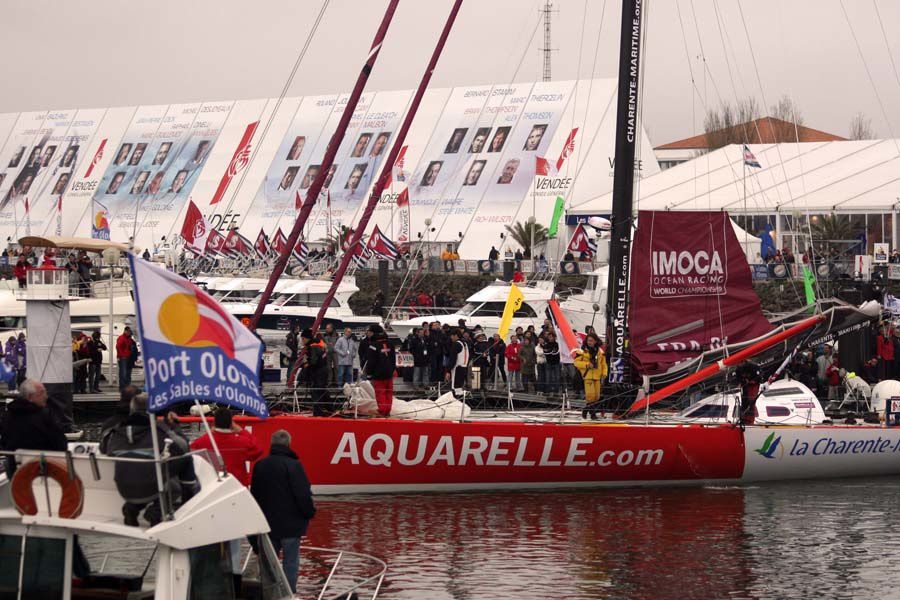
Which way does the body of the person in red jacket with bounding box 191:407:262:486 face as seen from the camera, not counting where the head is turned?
away from the camera

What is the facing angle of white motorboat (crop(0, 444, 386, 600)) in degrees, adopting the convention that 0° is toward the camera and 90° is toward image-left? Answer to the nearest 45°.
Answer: approximately 270°

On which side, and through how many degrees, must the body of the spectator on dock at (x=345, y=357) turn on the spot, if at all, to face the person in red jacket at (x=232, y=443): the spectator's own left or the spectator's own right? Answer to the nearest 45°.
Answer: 0° — they already face them

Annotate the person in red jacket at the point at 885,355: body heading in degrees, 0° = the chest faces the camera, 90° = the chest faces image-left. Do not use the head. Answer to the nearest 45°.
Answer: approximately 0°

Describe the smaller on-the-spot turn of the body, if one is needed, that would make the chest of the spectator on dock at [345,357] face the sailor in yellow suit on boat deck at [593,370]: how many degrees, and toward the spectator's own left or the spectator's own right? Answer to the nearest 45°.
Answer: approximately 45° to the spectator's own left

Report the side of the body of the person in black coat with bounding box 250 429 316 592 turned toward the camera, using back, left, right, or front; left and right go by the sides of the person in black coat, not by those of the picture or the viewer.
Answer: back

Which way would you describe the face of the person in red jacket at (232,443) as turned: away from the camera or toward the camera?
away from the camera

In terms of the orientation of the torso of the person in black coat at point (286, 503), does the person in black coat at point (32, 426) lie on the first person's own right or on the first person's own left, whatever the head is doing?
on the first person's own left

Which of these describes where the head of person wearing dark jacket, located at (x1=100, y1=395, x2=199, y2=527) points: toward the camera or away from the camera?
away from the camera

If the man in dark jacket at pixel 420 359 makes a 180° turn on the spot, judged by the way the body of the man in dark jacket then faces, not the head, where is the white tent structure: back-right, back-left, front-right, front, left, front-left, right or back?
front-right

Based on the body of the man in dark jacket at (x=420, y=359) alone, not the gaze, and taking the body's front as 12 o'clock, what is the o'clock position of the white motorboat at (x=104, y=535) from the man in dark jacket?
The white motorboat is roughly at 12 o'clock from the man in dark jacket.

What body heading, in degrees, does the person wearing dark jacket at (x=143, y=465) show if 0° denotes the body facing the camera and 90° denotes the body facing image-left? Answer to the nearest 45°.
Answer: approximately 180°

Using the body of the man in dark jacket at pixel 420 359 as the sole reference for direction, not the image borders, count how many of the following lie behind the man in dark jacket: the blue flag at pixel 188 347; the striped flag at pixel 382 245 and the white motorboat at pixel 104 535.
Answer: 1

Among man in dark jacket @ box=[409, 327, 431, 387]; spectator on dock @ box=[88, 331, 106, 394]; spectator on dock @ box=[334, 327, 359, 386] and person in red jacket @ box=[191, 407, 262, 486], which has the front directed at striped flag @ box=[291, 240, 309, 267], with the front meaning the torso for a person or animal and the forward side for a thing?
the person in red jacket

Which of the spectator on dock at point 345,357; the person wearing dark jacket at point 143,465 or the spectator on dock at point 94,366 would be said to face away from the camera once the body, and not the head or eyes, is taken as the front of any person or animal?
the person wearing dark jacket

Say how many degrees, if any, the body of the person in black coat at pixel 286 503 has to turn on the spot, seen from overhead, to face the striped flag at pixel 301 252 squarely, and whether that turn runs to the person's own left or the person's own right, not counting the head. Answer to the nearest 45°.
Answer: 0° — they already face it
